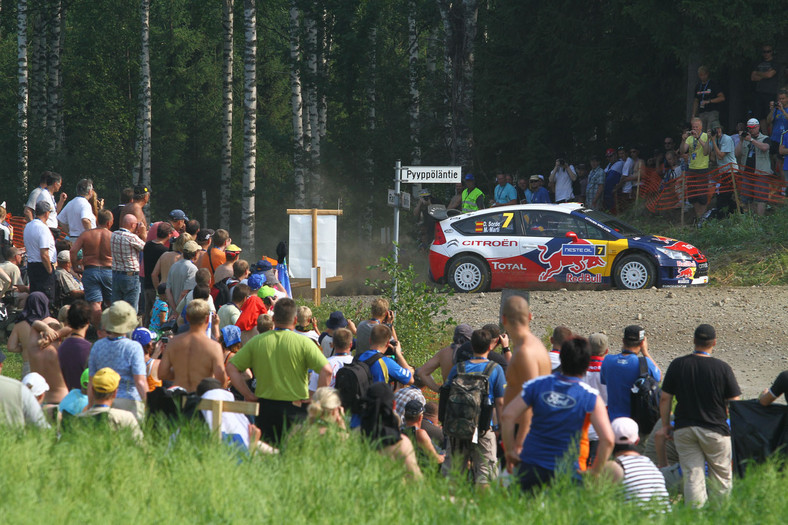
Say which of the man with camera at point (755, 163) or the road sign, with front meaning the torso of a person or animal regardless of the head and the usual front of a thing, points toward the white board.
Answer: the man with camera

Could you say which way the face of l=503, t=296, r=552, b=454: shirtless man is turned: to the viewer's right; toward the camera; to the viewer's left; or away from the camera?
away from the camera

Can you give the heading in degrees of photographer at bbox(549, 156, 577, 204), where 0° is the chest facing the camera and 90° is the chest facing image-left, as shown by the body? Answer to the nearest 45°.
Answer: approximately 0°

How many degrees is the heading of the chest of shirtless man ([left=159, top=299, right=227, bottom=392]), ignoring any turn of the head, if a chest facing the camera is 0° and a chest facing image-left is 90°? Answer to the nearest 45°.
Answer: approximately 180°

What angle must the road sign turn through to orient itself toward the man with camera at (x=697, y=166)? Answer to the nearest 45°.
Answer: approximately 135° to its left

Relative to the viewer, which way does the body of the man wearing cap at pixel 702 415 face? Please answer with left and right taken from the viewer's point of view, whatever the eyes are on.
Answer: facing away from the viewer

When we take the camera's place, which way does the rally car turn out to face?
facing to the right of the viewer

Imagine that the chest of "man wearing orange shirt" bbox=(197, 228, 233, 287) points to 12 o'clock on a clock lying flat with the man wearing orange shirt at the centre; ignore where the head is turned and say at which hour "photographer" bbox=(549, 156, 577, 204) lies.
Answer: The photographer is roughly at 12 o'clock from the man wearing orange shirt.

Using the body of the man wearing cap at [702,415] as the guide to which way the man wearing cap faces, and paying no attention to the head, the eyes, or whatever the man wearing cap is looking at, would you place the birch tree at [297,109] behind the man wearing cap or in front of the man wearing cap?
in front

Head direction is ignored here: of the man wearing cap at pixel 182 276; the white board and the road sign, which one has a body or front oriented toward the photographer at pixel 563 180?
the man wearing cap

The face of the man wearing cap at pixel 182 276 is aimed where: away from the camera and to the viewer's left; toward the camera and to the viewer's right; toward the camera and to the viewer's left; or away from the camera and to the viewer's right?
away from the camera and to the viewer's right

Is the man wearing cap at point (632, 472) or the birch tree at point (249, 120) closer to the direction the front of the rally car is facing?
the man wearing cap

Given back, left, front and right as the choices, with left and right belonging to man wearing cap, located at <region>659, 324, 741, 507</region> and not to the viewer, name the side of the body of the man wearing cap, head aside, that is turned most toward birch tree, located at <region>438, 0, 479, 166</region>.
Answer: front

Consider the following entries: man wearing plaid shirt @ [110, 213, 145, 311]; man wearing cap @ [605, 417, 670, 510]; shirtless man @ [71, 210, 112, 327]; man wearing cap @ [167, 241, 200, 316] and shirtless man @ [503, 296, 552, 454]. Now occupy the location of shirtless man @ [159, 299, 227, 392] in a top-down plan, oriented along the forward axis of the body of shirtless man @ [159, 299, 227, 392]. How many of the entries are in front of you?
3
